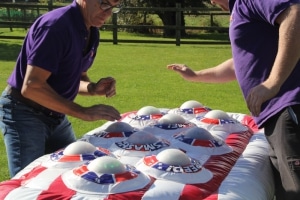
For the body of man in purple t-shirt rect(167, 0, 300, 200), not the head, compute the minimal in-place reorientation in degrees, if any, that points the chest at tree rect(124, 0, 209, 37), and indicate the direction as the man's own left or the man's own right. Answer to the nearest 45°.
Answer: approximately 90° to the man's own right

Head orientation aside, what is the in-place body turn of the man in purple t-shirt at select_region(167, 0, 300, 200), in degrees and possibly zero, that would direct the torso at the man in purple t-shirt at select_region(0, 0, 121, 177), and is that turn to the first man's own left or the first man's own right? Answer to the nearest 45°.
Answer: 0° — they already face them

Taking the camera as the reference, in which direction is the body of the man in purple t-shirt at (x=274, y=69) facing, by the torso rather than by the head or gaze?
to the viewer's left

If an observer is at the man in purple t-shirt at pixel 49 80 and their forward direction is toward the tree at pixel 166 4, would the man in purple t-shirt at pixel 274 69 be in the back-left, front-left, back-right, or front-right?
back-right

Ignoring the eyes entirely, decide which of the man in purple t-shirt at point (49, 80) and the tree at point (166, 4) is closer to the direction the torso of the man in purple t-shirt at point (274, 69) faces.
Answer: the man in purple t-shirt
